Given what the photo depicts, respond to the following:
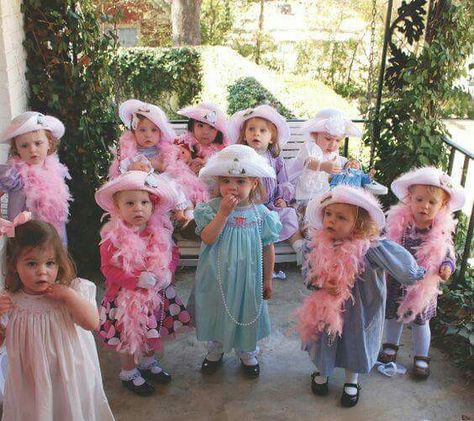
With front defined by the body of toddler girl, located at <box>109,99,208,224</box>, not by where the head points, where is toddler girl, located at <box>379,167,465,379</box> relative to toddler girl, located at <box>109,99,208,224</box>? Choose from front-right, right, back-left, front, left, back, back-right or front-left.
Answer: front-left

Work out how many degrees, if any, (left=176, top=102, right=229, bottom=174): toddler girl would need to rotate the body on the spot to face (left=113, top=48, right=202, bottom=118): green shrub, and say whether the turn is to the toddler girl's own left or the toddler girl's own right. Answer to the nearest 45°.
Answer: approximately 180°

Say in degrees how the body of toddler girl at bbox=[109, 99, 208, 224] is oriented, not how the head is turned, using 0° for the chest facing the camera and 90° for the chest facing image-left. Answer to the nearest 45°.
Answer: approximately 0°

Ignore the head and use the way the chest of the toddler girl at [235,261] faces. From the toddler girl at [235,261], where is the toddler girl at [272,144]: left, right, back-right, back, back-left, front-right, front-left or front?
back

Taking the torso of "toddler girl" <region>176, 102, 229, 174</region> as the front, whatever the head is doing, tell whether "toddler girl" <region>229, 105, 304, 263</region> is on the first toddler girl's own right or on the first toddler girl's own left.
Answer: on the first toddler girl's own left

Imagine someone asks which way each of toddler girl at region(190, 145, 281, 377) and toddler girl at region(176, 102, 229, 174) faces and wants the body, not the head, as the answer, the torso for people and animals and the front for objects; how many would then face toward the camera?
2

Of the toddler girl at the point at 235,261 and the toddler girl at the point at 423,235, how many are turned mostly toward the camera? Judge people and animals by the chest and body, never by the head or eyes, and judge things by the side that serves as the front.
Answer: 2

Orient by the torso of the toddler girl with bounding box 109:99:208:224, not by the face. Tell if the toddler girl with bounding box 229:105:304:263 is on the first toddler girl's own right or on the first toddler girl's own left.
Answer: on the first toddler girl's own left

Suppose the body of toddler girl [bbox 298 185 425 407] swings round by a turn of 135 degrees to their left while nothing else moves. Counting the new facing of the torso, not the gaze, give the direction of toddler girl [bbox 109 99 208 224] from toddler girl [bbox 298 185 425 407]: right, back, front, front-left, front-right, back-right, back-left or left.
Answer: back-left
